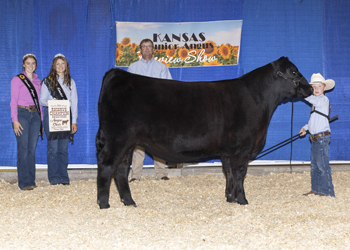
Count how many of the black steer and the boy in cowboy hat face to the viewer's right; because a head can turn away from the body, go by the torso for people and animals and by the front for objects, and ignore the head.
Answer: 1

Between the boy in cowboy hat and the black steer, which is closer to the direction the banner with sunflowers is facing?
the black steer

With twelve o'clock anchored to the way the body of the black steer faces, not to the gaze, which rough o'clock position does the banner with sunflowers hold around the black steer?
The banner with sunflowers is roughly at 9 o'clock from the black steer.

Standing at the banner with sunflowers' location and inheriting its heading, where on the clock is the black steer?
The black steer is roughly at 12 o'clock from the banner with sunflowers.

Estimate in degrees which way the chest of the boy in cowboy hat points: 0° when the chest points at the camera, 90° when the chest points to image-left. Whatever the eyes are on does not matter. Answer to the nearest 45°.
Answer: approximately 45°

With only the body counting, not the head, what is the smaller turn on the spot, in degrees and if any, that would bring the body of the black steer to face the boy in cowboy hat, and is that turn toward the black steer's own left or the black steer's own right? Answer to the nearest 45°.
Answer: approximately 45° to the black steer's own left

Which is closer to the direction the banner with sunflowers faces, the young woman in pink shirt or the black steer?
the black steer

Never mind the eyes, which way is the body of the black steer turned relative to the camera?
to the viewer's right

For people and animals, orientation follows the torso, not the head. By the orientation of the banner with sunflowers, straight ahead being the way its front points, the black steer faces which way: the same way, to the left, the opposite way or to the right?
to the left
